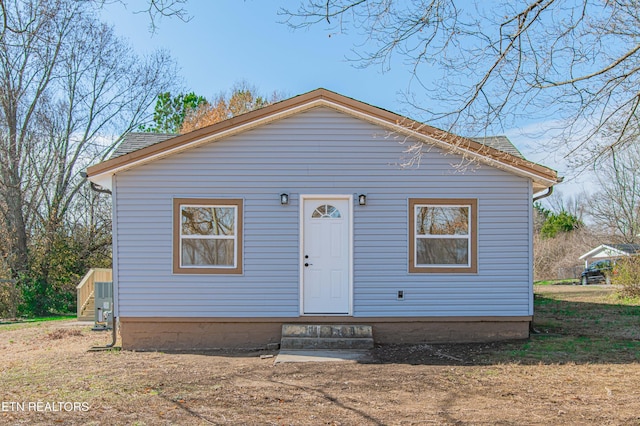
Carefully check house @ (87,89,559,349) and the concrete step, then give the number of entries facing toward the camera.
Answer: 2

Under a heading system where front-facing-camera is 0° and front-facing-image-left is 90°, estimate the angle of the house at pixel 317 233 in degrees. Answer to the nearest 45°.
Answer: approximately 0°

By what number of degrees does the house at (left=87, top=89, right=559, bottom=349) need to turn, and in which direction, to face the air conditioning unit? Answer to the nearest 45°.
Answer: approximately 135° to its right
